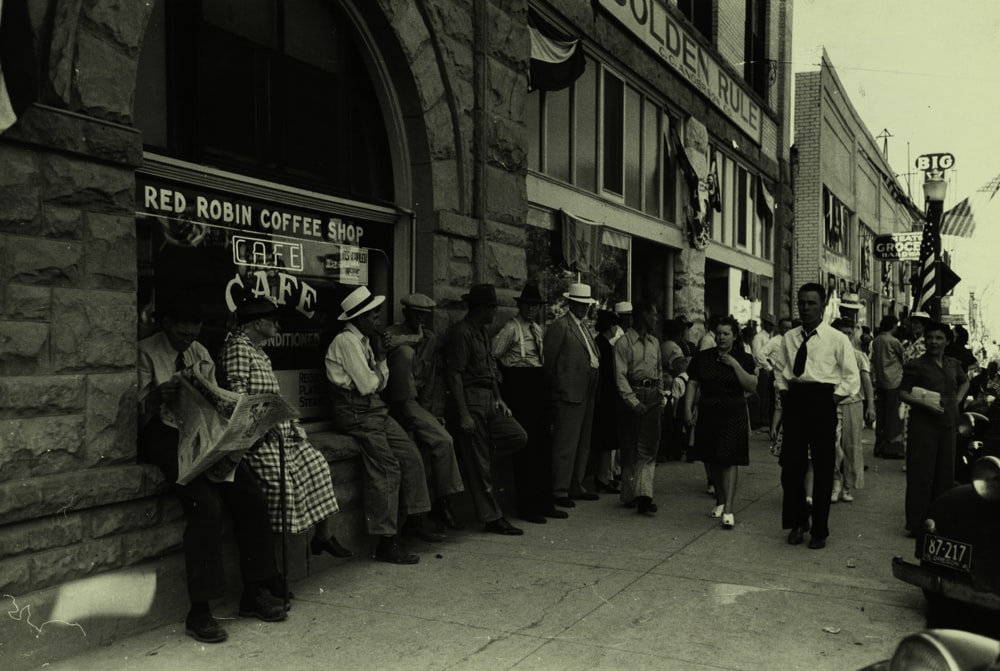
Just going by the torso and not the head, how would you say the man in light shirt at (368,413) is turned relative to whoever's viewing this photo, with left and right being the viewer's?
facing to the right of the viewer

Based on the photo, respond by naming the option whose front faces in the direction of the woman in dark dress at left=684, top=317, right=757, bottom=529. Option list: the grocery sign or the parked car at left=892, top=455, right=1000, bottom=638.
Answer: the grocery sign

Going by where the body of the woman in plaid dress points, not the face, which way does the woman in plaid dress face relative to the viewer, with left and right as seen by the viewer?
facing to the right of the viewer

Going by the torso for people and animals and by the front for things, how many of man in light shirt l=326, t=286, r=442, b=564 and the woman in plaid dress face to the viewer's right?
2

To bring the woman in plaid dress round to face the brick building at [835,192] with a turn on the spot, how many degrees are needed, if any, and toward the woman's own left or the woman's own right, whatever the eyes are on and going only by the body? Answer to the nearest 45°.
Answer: approximately 45° to the woman's own left
